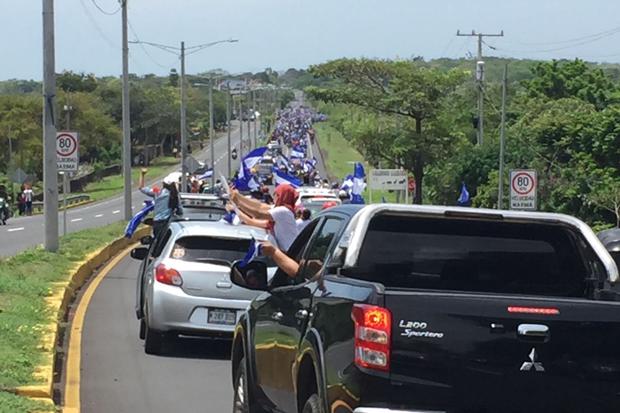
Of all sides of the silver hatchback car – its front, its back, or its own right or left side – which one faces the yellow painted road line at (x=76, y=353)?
left

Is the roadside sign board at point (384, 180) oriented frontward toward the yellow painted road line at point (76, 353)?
yes

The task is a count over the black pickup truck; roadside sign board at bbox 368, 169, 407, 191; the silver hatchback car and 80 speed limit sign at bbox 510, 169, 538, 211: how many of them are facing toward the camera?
2

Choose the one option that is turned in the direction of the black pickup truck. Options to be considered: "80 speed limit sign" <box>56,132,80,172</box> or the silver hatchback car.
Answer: the 80 speed limit sign

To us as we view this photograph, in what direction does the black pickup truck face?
facing away from the viewer and to the left of the viewer

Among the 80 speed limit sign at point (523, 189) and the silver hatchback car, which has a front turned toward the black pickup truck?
the 80 speed limit sign

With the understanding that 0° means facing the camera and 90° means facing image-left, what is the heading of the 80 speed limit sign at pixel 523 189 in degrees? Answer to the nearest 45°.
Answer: approximately 0°

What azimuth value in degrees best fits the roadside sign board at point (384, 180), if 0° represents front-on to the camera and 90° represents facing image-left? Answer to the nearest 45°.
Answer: approximately 0°

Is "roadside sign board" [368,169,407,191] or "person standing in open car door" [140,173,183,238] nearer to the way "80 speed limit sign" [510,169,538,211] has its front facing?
the person standing in open car door

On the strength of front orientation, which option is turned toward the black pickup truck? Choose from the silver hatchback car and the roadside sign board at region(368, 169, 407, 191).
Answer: the roadside sign board

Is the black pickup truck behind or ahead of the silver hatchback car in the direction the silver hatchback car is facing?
behind

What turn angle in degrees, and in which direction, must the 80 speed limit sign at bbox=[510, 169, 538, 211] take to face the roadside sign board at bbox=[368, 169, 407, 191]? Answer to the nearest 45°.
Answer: approximately 135° to its right

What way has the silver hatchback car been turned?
away from the camera
